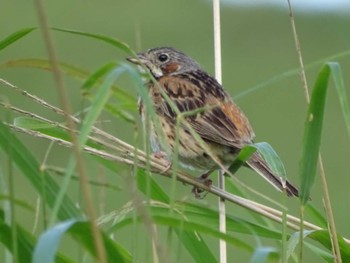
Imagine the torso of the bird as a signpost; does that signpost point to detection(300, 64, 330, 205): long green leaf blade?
no

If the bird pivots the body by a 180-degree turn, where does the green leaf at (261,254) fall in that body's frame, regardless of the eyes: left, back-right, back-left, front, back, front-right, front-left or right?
right

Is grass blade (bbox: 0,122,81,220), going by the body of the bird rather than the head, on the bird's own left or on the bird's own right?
on the bird's own left

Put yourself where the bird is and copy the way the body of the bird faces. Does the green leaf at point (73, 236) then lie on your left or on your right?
on your left

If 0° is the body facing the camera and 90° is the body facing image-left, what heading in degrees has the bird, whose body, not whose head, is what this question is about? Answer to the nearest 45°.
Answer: approximately 90°

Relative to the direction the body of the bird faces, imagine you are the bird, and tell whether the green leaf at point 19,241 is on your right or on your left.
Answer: on your left

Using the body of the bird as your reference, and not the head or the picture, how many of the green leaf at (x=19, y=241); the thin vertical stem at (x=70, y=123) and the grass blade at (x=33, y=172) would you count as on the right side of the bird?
0
